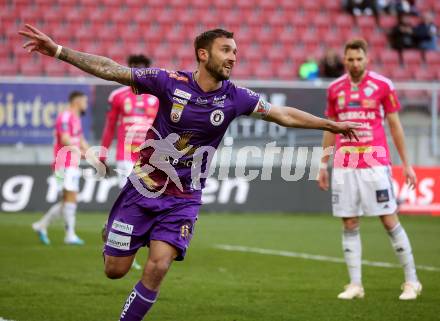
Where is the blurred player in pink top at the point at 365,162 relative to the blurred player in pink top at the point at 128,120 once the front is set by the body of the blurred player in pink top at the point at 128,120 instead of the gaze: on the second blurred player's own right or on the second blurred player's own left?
on the second blurred player's own left

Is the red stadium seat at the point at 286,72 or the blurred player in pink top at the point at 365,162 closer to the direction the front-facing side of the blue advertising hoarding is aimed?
the blurred player in pink top

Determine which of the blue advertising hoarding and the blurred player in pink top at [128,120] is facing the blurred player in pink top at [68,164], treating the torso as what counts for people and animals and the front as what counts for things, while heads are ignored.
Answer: the blue advertising hoarding

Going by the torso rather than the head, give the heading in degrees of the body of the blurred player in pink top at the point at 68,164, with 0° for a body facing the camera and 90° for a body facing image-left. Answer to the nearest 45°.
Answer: approximately 270°

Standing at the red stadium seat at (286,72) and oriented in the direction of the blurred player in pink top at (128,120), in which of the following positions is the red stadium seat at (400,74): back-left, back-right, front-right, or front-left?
back-left

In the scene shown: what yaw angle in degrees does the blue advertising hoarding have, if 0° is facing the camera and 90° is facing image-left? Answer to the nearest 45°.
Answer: approximately 0°

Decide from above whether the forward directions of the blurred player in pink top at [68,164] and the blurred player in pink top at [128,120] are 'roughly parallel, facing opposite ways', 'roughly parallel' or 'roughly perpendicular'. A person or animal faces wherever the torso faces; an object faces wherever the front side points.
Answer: roughly perpendicular

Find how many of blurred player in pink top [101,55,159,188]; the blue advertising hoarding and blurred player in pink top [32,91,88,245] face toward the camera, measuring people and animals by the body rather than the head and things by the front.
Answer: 2

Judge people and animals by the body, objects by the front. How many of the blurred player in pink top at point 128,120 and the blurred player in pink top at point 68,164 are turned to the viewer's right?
1

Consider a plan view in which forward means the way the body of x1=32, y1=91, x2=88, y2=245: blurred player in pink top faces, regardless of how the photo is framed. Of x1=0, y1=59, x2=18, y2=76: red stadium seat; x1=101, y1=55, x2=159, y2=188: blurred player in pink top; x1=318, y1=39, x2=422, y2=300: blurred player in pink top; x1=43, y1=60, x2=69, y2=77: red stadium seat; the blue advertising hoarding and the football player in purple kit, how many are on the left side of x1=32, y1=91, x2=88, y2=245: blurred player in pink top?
3
